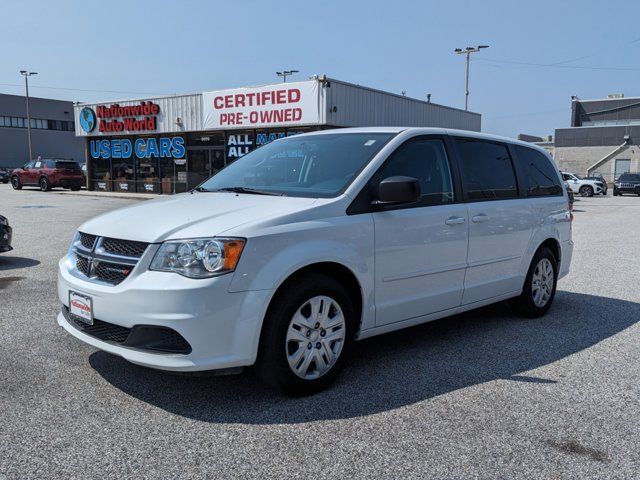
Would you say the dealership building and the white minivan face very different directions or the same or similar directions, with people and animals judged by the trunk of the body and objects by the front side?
same or similar directions

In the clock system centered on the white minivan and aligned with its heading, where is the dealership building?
The dealership building is roughly at 4 o'clock from the white minivan.

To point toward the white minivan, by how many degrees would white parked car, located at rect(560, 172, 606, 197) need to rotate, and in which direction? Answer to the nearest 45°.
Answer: approximately 45° to its right

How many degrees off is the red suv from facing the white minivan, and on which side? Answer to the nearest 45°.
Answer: approximately 135° to its left

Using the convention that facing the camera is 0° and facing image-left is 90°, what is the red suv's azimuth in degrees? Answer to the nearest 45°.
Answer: approximately 135°

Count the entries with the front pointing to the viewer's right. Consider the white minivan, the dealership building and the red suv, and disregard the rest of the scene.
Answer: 0

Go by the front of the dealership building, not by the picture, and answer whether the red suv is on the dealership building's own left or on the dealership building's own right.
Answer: on the dealership building's own right

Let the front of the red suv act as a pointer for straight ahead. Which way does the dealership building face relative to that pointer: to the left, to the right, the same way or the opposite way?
to the left

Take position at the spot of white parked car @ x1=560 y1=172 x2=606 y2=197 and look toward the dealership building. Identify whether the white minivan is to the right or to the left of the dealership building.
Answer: left

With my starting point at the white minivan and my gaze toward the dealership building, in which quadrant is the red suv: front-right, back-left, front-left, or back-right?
front-left

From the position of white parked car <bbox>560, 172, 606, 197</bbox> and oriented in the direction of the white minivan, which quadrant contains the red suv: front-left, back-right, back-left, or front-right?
front-right

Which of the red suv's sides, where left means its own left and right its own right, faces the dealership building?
back

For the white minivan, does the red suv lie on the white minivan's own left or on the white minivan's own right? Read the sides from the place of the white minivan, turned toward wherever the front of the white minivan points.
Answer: on the white minivan's own right
